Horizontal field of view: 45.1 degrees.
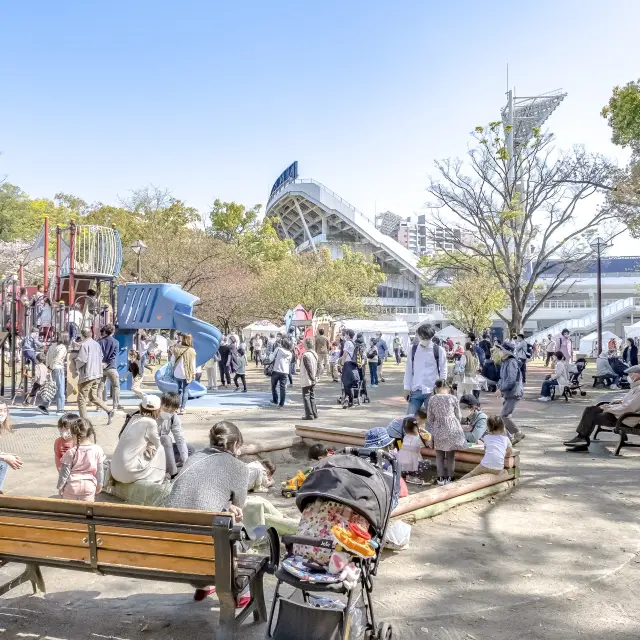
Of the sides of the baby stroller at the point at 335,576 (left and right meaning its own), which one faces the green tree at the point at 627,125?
back

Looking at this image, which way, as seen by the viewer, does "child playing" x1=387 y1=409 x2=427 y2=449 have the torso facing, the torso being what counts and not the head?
to the viewer's right

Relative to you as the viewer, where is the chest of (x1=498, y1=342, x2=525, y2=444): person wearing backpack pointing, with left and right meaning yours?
facing to the left of the viewer

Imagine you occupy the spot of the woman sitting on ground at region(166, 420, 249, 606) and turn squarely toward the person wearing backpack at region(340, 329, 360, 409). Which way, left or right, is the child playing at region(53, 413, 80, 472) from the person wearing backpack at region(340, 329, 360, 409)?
left

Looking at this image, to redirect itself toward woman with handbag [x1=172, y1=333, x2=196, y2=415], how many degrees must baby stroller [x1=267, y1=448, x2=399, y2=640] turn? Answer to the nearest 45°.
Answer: approximately 135° to its right

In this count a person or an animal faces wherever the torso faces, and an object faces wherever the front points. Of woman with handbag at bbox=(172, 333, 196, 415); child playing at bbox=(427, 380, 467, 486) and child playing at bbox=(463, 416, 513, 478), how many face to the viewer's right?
0

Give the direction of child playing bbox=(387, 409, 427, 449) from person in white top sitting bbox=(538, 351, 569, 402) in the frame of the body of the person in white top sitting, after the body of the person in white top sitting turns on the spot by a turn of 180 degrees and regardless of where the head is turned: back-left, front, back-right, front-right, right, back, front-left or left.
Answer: right

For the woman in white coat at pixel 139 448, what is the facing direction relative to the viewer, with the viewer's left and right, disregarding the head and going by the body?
facing away from the viewer and to the right of the viewer

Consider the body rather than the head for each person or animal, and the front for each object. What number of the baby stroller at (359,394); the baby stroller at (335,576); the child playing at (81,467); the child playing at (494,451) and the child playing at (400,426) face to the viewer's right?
1

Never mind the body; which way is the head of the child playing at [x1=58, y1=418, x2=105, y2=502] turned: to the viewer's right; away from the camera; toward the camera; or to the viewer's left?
away from the camera
